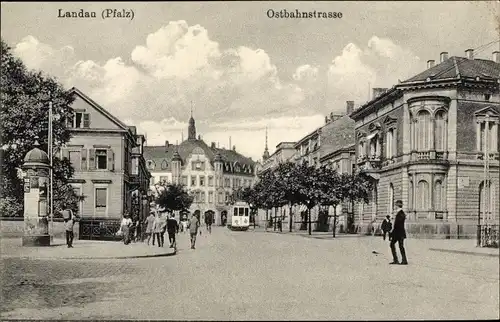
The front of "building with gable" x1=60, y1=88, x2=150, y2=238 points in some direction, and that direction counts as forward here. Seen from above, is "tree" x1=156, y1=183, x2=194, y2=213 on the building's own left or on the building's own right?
on the building's own left

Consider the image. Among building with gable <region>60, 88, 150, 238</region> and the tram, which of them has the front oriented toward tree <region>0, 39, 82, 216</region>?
the tram

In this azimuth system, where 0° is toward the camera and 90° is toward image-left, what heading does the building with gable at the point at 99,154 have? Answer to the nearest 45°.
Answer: approximately 0°

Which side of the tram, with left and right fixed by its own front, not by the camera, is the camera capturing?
front

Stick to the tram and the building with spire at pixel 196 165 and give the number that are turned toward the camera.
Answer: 2
